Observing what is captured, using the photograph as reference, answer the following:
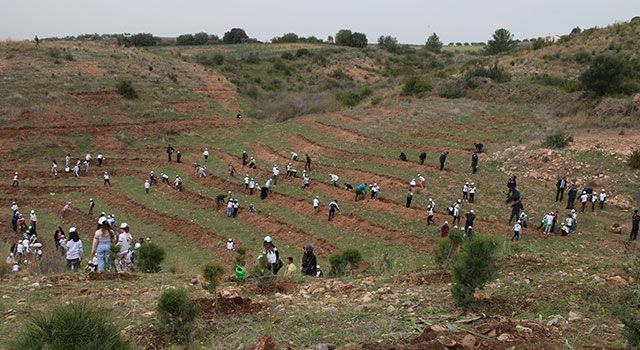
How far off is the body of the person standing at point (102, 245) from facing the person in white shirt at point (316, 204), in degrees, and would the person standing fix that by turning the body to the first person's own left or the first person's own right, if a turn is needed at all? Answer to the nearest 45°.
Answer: approximately 45° to the first person's own right

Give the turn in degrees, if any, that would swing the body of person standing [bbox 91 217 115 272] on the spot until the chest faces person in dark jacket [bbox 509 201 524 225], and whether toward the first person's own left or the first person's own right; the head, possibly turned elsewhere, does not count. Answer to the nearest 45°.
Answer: approximately 90° to the first person's own right

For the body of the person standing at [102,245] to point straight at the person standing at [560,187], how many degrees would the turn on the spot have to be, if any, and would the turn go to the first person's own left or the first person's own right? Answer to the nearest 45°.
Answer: approximately 90° to the first person's own right

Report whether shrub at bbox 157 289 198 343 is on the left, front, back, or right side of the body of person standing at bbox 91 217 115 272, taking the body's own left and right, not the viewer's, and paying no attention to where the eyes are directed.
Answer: back

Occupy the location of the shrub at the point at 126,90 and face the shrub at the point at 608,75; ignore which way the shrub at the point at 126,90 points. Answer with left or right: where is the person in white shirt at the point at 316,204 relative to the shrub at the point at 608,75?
right

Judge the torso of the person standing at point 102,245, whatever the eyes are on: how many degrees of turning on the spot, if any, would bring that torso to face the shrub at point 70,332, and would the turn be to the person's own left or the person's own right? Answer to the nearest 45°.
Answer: approximately 180°

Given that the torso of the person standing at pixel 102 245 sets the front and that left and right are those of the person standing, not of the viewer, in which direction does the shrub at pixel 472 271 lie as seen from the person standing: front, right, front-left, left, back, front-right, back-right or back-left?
back-right

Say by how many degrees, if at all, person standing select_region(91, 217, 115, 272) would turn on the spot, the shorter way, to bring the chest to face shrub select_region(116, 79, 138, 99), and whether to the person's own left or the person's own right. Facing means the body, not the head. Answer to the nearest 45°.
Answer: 0° — they already face it

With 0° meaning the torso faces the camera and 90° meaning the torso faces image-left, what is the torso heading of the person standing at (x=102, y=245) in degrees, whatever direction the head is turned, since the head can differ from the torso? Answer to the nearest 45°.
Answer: approximately 180°

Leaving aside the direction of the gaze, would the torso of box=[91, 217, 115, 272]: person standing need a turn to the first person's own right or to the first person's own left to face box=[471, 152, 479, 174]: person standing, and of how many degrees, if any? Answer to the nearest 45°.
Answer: approximately 45° to the first person's own right

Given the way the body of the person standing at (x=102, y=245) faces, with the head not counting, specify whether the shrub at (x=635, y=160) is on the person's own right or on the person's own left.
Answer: on the person's own right
